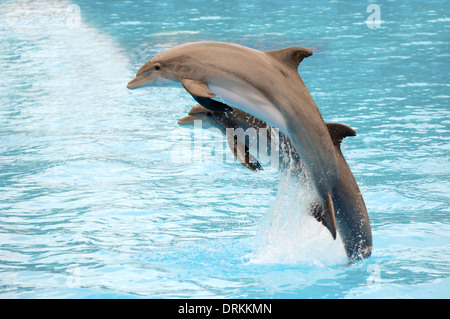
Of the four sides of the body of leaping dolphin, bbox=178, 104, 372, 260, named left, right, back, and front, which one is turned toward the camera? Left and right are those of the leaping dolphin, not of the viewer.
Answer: left

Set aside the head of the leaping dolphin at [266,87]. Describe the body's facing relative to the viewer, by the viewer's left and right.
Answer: facing to the left of the viewer

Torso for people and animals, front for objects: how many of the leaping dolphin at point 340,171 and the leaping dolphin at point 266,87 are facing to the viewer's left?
2
